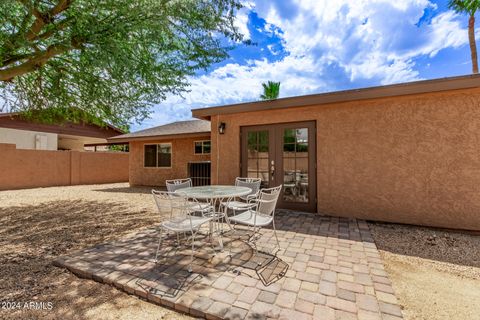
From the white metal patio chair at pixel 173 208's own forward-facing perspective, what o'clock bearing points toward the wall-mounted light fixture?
The wall-mounted light fixture is roughly at 11 o'clock from the white metal patio chair.

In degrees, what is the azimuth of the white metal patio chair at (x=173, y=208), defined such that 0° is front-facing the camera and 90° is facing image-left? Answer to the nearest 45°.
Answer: approximately 225°

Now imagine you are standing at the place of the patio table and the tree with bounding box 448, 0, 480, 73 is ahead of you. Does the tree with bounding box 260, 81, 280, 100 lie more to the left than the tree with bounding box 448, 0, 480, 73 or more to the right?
left

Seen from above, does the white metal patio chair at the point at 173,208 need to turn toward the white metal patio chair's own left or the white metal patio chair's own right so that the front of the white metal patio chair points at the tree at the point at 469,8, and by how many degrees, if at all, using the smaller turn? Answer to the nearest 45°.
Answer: approximately 45° to the white metal patio chair's own right

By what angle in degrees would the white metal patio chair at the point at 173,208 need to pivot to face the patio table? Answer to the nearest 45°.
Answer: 0° — it already faces it
